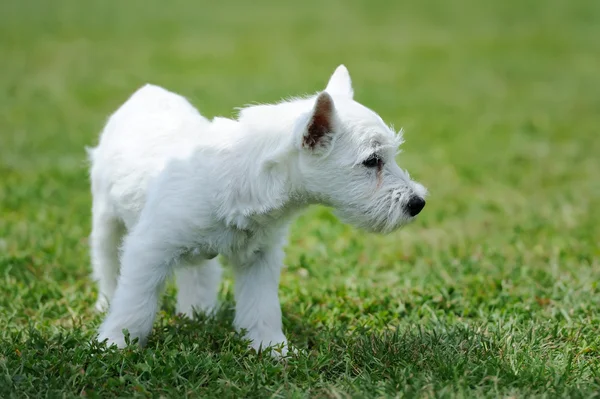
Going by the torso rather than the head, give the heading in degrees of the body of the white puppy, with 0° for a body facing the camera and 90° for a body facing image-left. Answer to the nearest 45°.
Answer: approximately 315°
